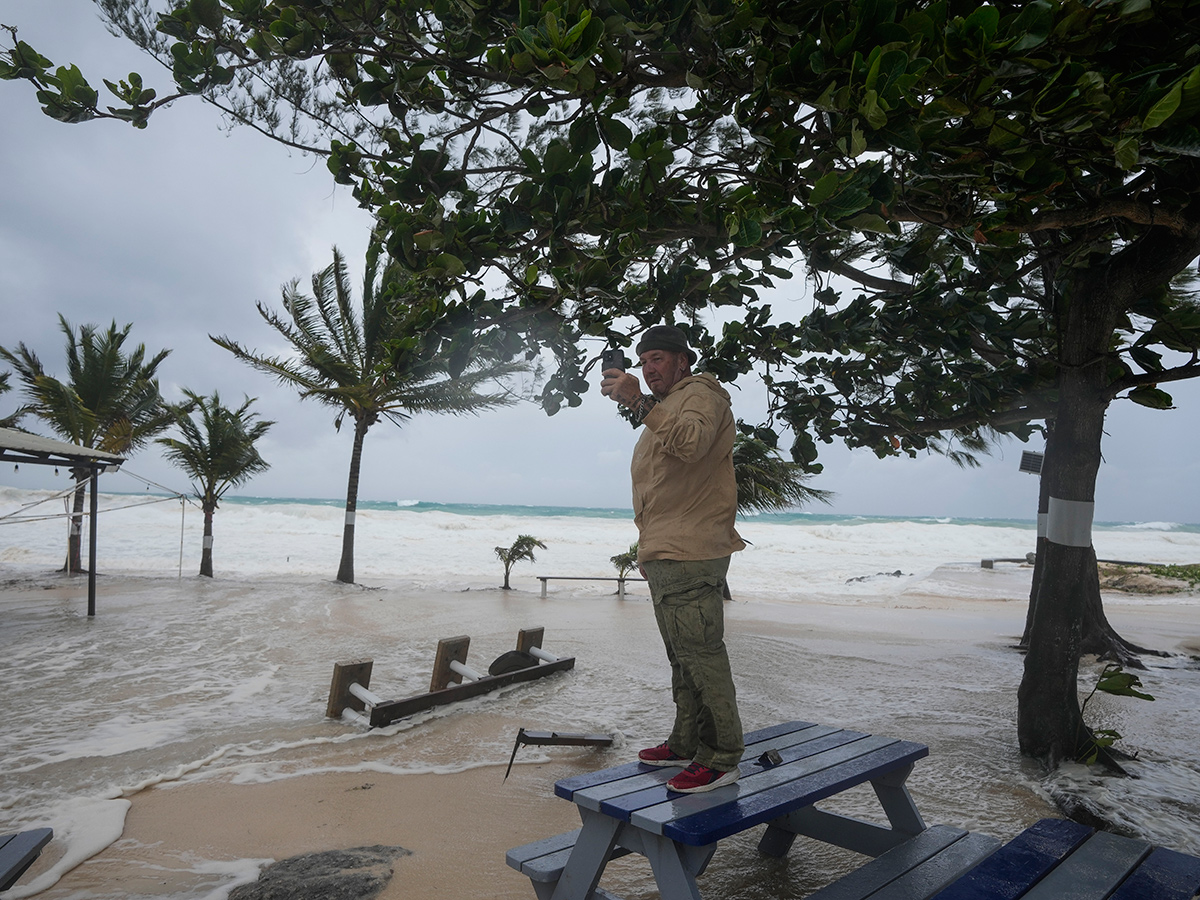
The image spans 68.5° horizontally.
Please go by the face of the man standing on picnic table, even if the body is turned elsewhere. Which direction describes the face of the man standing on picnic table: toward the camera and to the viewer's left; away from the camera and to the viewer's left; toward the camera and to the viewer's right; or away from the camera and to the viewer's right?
toward the camera and to the viewer's left

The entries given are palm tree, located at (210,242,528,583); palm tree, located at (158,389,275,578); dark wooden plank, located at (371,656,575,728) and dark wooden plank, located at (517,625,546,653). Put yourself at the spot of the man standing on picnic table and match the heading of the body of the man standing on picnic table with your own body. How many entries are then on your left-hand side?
0

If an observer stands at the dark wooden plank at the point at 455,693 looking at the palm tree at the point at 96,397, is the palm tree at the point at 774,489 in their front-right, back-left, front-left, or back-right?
front-right

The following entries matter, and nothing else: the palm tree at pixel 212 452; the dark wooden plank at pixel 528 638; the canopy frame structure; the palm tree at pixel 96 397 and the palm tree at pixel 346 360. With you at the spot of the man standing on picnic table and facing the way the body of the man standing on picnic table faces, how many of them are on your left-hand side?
0

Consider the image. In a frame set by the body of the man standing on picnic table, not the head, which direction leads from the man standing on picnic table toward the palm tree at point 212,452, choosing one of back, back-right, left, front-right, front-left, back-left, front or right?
front-right

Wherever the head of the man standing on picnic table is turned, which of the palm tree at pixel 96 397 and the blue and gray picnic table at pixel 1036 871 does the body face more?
the palm tree

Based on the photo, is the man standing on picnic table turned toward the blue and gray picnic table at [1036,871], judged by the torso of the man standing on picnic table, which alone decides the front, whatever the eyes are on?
no

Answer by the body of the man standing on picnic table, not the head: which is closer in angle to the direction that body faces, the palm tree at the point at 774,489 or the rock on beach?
the rock on beach

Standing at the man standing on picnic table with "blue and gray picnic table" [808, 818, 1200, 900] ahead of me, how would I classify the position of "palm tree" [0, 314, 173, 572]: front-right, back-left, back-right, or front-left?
back-left

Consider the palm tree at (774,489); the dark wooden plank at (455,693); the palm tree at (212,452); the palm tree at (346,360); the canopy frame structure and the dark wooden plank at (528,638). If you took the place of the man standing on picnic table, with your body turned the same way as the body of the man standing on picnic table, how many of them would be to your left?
0

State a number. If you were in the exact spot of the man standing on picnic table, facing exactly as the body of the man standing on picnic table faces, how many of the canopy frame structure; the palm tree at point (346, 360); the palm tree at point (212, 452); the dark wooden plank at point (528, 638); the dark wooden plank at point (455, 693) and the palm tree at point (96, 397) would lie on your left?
0

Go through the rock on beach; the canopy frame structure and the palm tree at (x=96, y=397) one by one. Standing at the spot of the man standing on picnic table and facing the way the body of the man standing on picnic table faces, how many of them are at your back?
0

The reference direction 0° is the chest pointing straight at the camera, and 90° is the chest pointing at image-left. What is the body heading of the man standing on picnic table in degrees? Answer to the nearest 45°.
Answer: approximately 90°

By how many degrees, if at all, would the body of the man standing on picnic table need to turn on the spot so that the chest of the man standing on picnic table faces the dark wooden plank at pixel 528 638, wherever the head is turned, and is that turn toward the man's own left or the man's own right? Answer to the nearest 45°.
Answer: approximately 90° to the man's own right

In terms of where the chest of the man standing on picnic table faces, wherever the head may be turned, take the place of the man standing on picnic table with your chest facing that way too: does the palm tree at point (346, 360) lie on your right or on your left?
on your right
